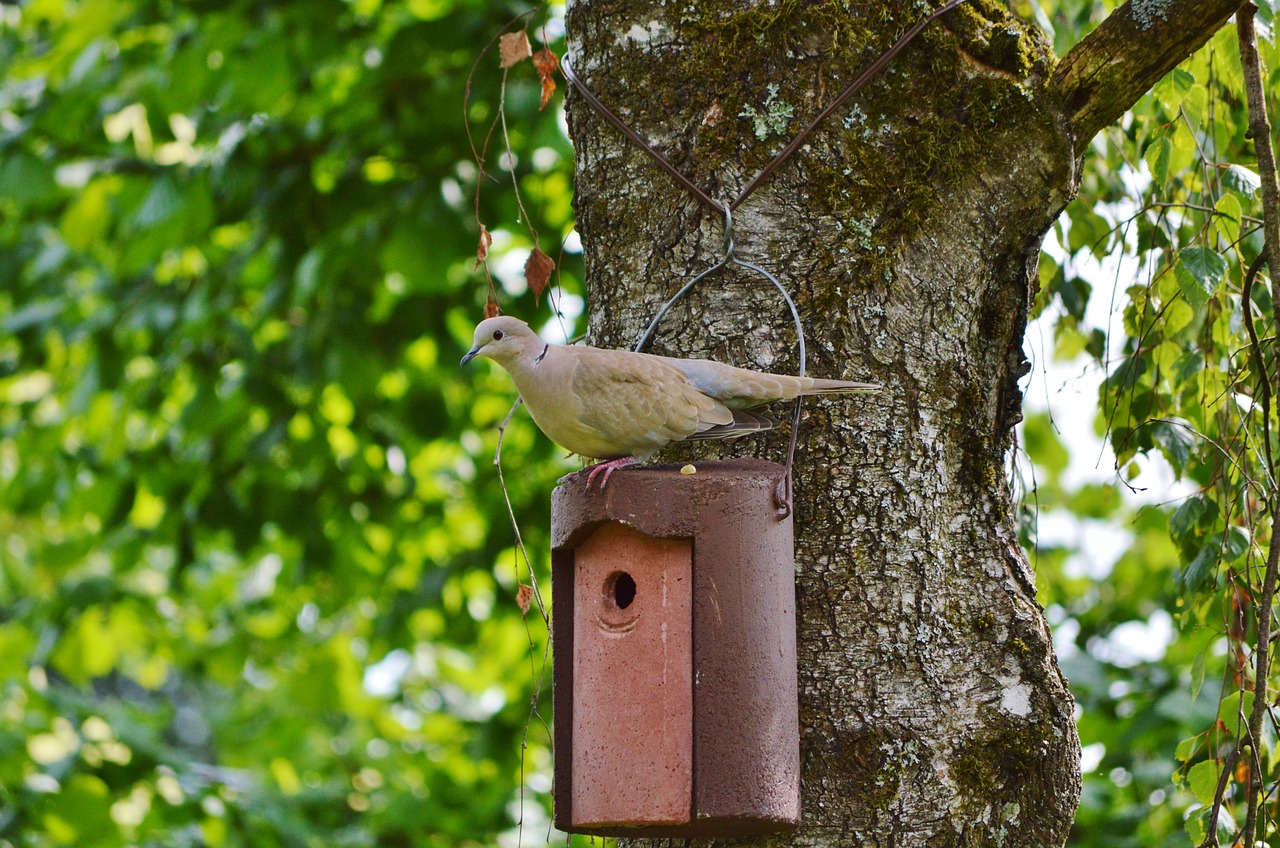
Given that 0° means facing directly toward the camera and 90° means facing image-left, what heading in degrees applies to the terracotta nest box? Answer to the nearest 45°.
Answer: approximately 45°

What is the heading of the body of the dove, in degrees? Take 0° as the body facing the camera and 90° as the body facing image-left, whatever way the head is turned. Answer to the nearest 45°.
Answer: approximately 90°
